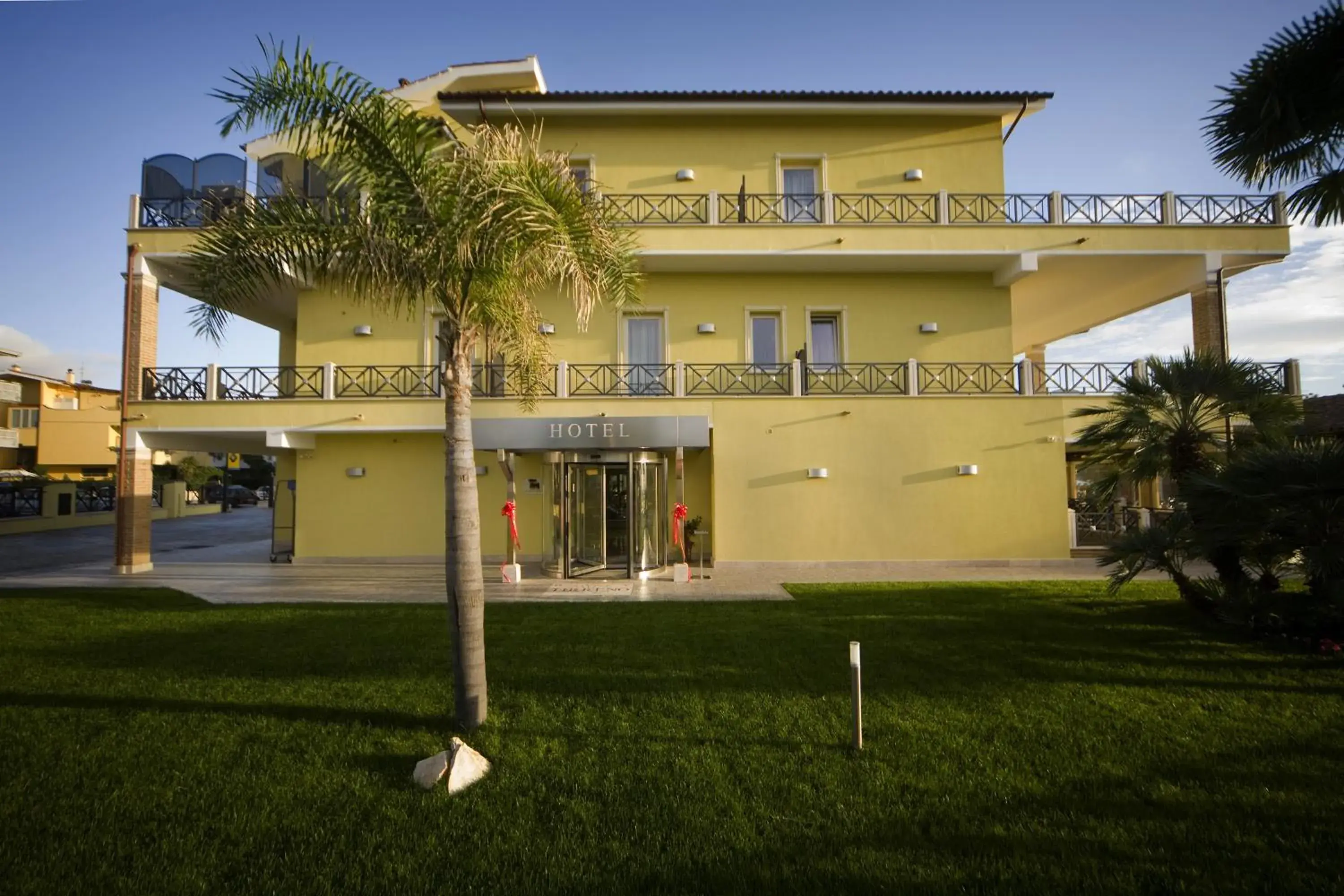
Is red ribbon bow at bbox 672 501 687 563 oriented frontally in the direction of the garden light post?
yes

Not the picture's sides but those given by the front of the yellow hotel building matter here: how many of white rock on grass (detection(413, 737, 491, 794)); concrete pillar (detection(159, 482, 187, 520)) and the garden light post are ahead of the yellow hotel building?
2

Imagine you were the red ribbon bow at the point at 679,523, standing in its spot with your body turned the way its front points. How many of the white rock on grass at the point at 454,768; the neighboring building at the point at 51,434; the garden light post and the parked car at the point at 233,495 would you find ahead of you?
2

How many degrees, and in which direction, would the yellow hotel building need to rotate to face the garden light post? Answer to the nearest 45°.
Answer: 0° — it already faces it

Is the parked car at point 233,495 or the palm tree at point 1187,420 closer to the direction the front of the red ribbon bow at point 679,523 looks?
the palm tree

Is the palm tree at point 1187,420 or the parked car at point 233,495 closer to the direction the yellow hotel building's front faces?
the palm tree

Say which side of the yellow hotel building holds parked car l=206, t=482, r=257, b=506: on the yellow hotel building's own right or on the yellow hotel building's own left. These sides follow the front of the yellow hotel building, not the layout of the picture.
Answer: on the yellow hotel building's own right

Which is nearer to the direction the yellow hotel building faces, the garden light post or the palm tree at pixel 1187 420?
the garden light post

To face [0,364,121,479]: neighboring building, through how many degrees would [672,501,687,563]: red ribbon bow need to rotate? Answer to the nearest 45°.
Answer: approximately 135° to its right

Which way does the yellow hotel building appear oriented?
toward the camera

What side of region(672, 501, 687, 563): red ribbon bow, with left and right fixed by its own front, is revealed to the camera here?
front

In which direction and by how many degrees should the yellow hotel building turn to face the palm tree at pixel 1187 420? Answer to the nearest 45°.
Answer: approximately 45° to its left

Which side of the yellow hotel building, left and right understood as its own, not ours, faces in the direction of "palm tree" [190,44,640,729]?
front
